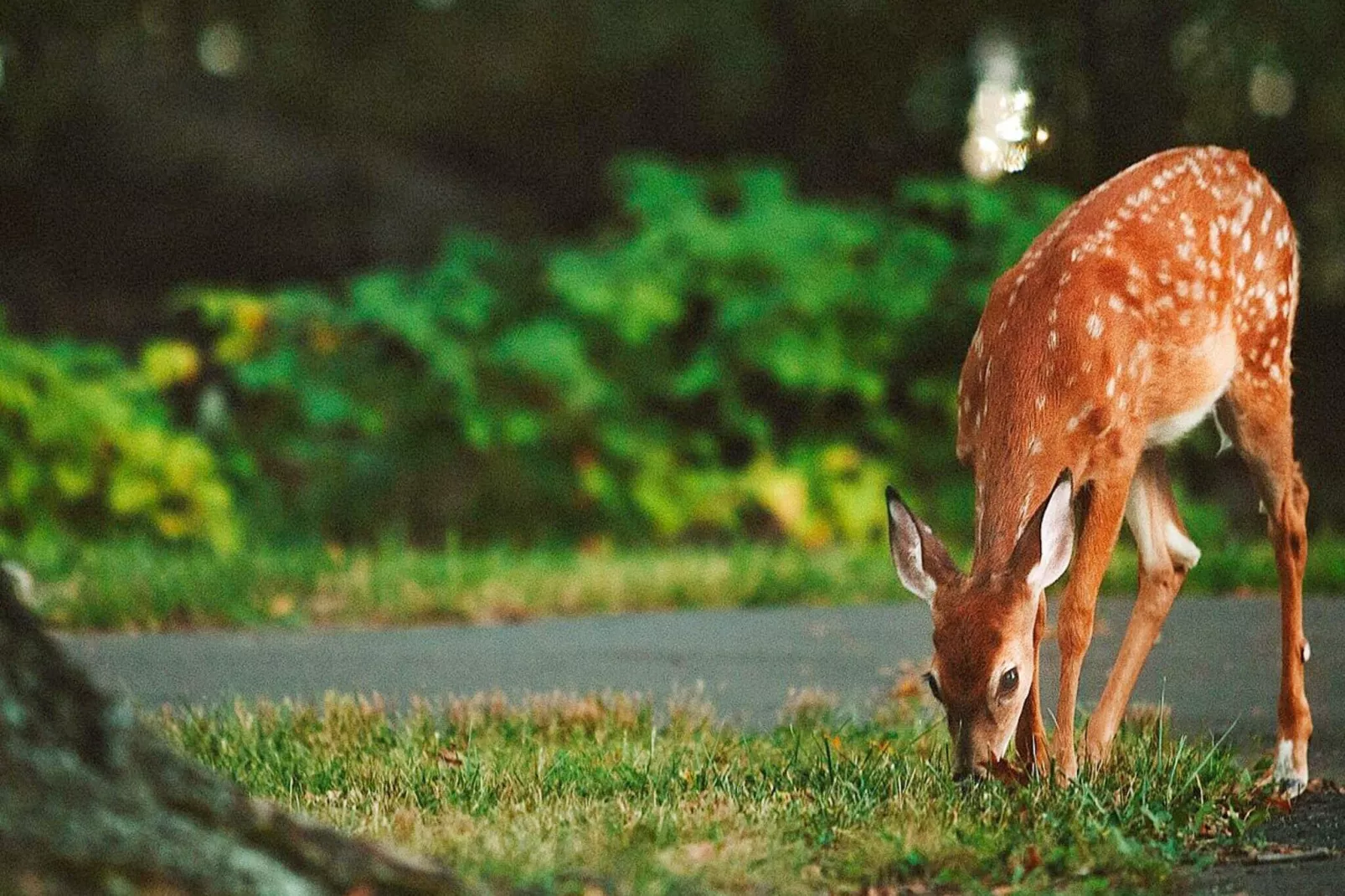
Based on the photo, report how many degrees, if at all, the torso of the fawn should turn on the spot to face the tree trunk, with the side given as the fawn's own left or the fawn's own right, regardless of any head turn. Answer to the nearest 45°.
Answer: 0° — it already faces it

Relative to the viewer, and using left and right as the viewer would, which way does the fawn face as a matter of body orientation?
facing the viewer and to the left of the viewer
